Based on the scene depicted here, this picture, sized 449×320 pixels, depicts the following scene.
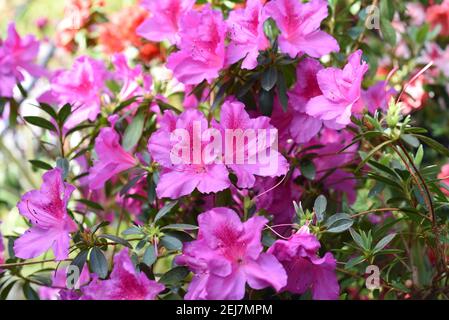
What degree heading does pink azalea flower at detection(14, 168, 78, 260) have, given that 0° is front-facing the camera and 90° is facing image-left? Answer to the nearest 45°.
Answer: approximately 45°

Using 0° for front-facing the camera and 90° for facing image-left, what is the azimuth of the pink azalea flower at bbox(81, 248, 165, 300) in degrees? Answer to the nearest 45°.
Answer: approximately 0°

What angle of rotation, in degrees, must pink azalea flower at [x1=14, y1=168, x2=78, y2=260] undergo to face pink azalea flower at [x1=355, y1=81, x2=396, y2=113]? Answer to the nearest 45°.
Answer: approximately 135° to its left
